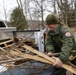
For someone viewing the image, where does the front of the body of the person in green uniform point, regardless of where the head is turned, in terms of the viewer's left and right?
facing the viewer and to the left of the viewer
